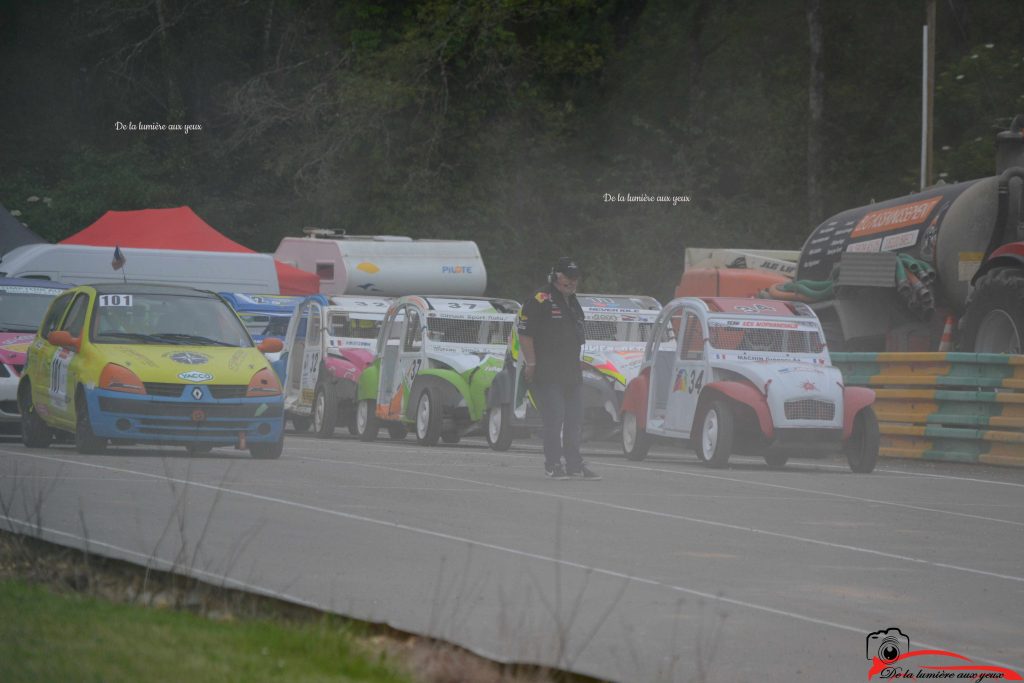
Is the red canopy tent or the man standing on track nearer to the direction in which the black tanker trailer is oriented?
the man standing on track

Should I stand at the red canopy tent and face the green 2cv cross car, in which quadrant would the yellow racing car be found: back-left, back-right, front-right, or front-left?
front-right

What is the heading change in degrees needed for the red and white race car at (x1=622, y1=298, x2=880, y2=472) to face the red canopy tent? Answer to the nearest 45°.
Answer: approximately 180°

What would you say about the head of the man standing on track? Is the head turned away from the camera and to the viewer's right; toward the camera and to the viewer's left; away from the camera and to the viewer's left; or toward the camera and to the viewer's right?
toward the camera and to the viewer's right

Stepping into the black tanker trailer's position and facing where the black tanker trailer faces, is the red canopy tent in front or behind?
behind

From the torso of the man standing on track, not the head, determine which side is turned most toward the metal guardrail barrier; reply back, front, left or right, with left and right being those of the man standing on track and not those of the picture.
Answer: left

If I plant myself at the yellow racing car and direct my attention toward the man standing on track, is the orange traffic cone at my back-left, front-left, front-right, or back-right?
front-left

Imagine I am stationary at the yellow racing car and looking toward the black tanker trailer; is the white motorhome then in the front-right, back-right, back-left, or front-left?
front-left

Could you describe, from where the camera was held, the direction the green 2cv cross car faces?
facing the viewer and to the right of the viewer

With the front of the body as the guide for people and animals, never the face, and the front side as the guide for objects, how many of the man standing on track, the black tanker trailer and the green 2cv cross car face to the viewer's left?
0

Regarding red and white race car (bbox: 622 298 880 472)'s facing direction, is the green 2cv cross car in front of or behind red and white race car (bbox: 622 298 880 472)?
behind

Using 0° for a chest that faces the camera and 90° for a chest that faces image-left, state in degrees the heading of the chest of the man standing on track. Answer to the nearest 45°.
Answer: approximately 315°

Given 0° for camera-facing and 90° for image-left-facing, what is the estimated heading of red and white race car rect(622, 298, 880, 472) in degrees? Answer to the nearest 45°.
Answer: approximately 315°

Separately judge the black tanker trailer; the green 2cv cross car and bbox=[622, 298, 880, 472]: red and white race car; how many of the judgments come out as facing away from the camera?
0

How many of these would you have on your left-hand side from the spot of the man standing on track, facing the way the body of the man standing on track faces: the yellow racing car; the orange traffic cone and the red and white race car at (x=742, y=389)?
2
